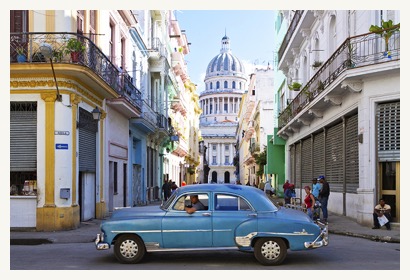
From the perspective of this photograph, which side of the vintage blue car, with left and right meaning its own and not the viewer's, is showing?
left

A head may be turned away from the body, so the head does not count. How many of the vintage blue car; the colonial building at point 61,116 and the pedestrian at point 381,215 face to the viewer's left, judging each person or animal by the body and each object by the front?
1

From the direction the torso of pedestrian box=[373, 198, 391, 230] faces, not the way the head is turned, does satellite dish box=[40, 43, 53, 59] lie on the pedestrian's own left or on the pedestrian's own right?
on the pedestrian's own right

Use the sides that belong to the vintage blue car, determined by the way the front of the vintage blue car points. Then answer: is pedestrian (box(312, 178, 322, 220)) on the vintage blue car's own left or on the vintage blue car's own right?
on the vintage blue car's own right

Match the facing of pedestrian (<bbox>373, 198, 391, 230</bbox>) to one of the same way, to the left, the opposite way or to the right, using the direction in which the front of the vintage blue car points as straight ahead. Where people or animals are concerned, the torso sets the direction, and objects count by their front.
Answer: to the left

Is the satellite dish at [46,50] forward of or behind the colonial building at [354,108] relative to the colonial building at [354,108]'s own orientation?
forward

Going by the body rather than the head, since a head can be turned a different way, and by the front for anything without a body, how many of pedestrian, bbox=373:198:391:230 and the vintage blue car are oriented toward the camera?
1

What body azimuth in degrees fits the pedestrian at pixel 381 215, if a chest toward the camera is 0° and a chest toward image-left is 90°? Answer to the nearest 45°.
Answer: approximately 0°

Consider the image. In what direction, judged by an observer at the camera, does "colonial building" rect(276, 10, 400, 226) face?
facing the viewer and to the left of the viewer

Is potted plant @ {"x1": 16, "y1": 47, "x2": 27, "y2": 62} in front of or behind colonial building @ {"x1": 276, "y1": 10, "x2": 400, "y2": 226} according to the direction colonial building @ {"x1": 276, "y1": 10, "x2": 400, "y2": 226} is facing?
in front
